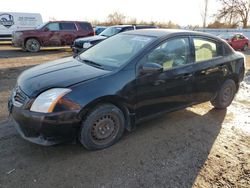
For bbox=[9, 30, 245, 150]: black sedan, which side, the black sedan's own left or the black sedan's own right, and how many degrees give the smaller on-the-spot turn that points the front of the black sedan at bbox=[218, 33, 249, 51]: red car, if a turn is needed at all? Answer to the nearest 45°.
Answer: approximately 180°

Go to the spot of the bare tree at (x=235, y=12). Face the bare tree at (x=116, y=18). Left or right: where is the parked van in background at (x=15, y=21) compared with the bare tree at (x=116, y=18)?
left

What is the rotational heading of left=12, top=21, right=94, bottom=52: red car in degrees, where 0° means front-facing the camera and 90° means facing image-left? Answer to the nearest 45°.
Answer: approximately 45°

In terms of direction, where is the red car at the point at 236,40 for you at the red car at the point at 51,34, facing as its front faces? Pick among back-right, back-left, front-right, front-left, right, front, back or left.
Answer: back-left

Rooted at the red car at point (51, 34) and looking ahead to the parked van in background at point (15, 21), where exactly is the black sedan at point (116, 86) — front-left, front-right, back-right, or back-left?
back-left

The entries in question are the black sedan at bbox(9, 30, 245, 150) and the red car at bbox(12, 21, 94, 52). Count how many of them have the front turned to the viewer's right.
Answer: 0

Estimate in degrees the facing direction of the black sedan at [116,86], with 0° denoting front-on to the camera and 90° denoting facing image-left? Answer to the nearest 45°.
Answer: approximately 45°

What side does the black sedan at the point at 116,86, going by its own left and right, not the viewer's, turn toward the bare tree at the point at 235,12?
back

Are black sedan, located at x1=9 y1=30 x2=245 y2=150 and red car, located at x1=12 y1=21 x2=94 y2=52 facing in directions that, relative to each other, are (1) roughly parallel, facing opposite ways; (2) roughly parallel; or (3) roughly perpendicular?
roughly parallel

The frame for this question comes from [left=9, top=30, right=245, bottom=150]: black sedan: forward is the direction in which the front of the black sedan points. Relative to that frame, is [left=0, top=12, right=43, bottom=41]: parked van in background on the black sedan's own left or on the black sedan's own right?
on the black sedan's own right

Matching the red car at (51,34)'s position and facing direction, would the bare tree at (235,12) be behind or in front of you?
behind
